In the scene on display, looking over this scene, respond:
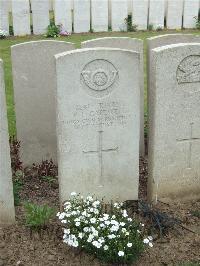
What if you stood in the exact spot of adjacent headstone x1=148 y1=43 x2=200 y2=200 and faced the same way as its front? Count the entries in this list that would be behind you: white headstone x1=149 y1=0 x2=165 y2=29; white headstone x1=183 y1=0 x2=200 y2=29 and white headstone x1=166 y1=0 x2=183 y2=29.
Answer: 3

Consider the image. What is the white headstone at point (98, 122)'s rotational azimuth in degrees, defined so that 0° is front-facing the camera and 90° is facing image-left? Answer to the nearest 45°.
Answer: approximately 0°

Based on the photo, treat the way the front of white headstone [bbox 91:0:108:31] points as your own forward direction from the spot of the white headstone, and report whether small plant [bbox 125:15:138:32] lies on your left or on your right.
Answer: on your left

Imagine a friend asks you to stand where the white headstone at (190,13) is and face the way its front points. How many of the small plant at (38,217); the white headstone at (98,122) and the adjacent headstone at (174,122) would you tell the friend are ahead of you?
3

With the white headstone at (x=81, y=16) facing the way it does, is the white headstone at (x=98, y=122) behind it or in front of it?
in front

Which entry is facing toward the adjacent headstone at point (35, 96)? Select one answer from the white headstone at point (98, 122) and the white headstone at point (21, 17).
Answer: the white headstone at point (21, 17)

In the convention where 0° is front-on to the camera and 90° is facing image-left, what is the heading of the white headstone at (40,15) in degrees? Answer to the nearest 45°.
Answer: approximately 0°

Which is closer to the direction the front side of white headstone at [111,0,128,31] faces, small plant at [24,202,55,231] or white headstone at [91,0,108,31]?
the small plant

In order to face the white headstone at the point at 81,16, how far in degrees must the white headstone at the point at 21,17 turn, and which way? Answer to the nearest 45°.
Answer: approximately 90° to its left

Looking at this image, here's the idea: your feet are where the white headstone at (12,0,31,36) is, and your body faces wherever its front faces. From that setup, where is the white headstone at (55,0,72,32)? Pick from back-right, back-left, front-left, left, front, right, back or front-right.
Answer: left

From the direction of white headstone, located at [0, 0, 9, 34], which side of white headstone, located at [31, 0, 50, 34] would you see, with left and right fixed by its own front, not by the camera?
right
